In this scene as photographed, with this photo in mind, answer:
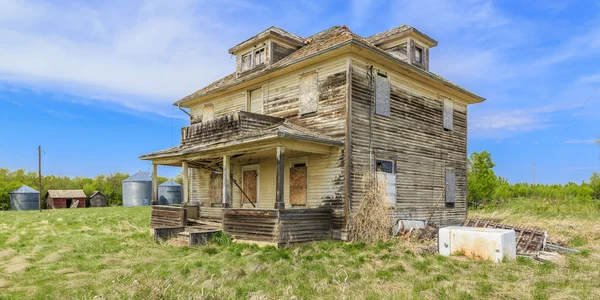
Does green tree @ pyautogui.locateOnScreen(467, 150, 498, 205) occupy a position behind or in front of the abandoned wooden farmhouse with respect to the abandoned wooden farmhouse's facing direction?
behind

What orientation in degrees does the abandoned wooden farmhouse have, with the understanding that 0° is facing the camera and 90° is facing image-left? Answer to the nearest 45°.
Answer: approximately 45°
